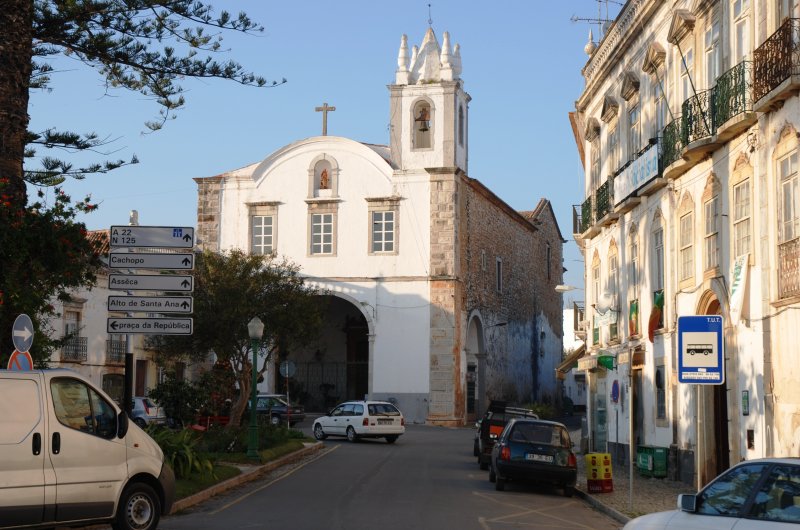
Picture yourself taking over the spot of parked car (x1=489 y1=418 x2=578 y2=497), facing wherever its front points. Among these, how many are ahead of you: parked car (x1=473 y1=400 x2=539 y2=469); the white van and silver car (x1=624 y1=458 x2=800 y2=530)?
1

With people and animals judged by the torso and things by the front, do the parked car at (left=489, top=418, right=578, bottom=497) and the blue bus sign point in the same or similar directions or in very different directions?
very different directions

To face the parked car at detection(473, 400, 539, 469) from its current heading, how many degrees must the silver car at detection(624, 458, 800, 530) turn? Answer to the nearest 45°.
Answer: approximately 90° to its right

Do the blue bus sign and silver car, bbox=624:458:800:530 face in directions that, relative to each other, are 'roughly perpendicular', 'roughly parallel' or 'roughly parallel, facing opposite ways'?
roughly perpendicular

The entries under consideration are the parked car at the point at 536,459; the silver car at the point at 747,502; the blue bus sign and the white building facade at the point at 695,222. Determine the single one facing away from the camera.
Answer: the parked car

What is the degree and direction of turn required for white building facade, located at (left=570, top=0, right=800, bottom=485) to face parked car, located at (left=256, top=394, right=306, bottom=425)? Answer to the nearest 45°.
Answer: approximately 90° to its right

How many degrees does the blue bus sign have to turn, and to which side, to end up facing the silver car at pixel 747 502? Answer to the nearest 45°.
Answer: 0° — it already faces it

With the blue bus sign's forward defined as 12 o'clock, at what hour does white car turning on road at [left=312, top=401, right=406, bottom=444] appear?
The white car turning on road is roughly at 5 o'clock from the blue bus sign.

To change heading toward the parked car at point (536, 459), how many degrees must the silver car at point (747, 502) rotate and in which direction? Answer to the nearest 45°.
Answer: approximately 90° to its right

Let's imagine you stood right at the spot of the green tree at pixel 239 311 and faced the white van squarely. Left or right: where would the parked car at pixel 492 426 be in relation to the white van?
left

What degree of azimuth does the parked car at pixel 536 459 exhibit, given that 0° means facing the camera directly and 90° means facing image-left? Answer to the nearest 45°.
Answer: approximately 180°

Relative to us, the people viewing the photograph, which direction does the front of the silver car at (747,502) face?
facing to the left of the viewer

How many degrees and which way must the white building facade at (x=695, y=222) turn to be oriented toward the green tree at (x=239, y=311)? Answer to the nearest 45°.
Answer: approximately 90° to its right

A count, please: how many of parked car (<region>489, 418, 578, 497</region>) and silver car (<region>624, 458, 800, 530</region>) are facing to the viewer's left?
1

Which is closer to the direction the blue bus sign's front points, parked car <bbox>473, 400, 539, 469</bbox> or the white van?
the white van

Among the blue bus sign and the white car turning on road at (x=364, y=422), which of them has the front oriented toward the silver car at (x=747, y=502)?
the blue bus sign
